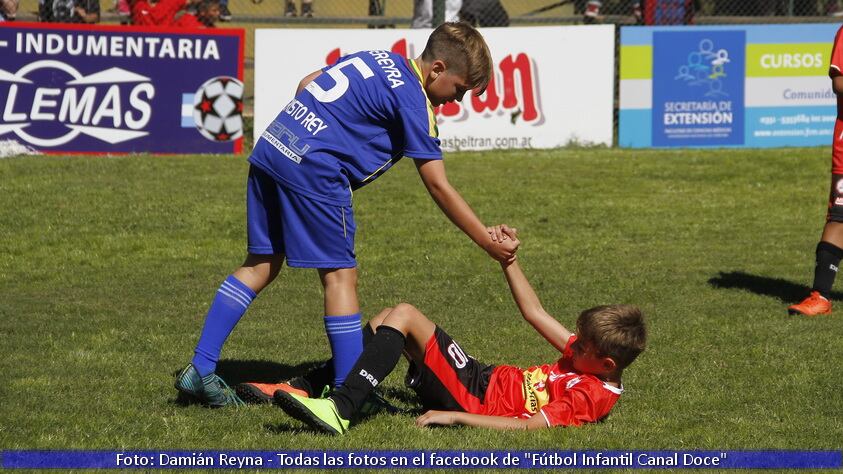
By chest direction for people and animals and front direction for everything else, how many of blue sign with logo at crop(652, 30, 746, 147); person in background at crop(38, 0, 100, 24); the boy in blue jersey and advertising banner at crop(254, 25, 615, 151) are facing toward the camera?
3

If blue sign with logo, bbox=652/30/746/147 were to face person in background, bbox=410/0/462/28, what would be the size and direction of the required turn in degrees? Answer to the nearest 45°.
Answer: approximately 90° to its right

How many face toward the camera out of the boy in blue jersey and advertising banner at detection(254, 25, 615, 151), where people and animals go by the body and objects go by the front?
1

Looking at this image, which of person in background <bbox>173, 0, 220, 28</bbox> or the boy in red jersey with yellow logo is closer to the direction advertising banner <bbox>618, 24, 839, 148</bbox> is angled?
the boy in red jersey with yellow logo

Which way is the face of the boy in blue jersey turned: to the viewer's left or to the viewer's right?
to the viewer's right

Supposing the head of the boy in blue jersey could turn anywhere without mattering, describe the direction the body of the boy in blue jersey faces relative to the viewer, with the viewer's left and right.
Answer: facing away from the viewer and to the right of the viewer

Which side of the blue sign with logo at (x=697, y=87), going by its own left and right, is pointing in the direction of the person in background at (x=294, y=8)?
right

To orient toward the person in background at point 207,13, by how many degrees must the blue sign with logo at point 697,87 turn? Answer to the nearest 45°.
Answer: approximately 90° to its right

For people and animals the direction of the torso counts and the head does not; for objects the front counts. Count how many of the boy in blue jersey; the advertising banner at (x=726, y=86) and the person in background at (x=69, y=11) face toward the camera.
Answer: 2

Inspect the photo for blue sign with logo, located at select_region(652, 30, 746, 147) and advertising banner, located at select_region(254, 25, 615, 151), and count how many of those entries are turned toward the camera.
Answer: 2

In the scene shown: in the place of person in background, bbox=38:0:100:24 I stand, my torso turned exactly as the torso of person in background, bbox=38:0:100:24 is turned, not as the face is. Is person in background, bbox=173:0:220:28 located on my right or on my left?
on my left

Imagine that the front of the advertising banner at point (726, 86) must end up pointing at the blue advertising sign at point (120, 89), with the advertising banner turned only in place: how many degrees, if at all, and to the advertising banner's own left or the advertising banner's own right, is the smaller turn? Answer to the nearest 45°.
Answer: approximately 45° to the advertising banner's own right

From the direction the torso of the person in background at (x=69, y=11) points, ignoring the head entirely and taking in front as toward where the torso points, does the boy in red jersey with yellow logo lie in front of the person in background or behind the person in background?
in front
